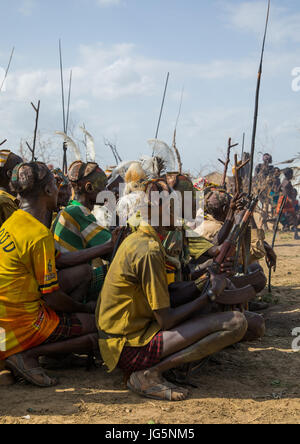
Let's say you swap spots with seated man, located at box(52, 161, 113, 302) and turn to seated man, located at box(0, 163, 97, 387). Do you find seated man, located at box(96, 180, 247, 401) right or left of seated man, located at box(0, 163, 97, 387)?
left

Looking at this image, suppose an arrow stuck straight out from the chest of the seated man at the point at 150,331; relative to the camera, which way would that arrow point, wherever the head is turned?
to the viewer's right

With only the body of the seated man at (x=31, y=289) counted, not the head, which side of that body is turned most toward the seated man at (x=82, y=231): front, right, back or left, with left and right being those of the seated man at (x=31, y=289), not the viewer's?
front

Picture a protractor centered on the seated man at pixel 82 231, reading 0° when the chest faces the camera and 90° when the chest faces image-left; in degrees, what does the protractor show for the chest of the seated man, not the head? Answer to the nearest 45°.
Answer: approximately 270°

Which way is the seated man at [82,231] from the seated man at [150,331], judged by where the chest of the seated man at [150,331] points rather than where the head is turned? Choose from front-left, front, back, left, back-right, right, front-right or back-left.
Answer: back-left

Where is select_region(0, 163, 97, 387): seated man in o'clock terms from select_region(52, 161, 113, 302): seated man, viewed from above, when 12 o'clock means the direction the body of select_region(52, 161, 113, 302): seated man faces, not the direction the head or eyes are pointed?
select_region(0, 163, 97, 387): seated man is roughly at 4 o'clock from select_region(52, 161, 113, 302): seated man.

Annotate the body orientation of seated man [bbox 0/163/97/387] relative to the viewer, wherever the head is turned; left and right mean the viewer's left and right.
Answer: facing away from the viewer and to the right of the viewer

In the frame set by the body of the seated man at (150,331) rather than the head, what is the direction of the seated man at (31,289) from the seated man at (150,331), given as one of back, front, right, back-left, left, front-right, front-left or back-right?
back

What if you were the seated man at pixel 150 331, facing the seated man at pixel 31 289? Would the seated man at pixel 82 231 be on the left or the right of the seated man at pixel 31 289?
right
